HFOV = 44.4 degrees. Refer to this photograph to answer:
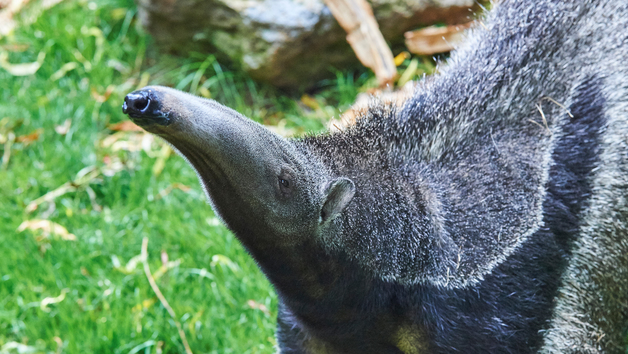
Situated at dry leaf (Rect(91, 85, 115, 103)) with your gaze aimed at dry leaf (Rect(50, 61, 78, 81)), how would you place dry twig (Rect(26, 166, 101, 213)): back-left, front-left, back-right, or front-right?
back-left

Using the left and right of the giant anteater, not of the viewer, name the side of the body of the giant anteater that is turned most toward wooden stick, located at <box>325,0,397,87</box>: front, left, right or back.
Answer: right

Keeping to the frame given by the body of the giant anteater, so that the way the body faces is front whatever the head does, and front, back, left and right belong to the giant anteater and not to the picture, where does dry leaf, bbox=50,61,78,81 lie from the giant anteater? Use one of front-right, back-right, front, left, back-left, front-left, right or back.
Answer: front-right

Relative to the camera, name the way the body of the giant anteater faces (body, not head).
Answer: to the viewer's left

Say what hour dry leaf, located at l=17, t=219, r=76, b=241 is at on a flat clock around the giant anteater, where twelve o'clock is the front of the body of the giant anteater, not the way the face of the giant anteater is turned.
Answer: The dry leaf is roughly at 1 o'clock from the giant anteater.

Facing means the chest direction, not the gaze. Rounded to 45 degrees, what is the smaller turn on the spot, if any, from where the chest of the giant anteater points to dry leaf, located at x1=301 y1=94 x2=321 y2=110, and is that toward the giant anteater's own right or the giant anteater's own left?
approximately 90° to the giant anteater's own right

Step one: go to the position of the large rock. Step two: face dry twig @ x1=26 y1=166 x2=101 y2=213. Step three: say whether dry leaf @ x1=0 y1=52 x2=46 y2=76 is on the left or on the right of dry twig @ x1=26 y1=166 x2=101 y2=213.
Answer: right

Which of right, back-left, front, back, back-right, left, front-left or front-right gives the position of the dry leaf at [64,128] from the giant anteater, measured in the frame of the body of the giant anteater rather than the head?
front-right

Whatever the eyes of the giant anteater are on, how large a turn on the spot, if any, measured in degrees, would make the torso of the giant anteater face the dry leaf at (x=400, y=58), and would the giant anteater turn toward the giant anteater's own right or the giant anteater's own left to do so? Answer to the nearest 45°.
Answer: approximately 90° to the giant anteater's own right
